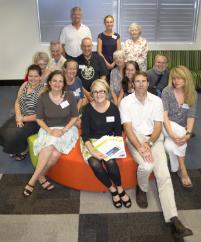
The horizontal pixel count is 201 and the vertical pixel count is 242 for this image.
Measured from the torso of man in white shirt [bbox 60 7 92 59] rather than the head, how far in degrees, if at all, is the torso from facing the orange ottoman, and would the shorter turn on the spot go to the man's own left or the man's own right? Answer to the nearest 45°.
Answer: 0° — they already face it

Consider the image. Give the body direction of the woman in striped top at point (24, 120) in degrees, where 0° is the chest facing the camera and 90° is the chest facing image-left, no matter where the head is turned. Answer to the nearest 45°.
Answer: approximately 45°

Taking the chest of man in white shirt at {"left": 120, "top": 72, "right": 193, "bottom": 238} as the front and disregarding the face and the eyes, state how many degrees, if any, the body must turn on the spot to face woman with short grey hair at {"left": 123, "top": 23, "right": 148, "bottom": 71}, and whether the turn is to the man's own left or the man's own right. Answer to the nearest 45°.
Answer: approximately 180°

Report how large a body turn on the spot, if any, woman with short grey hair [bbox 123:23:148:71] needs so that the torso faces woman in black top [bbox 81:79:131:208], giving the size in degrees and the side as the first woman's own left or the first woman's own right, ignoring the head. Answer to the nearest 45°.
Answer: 0° — they already face them

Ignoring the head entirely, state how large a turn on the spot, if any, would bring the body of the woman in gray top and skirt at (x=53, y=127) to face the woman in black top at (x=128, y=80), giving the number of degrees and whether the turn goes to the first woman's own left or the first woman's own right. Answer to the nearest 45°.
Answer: approximately 135° to the first woman's own left

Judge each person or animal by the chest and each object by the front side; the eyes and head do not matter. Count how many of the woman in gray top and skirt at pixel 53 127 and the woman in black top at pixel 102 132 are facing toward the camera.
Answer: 2

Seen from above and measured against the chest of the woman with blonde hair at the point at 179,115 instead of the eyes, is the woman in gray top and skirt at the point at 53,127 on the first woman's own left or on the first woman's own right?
on the first woman's own right

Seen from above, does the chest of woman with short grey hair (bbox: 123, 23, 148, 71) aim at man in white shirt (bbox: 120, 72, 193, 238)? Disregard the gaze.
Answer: yes

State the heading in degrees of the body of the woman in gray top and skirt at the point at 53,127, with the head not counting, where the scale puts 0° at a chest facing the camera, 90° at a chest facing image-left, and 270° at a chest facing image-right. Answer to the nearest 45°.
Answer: approximately 0°

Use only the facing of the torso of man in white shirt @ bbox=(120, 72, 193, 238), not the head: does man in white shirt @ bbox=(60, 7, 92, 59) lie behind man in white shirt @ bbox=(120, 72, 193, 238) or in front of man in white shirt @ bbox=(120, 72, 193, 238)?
behind

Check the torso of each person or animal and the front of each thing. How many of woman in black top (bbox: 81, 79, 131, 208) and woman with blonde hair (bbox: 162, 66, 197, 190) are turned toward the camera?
2
